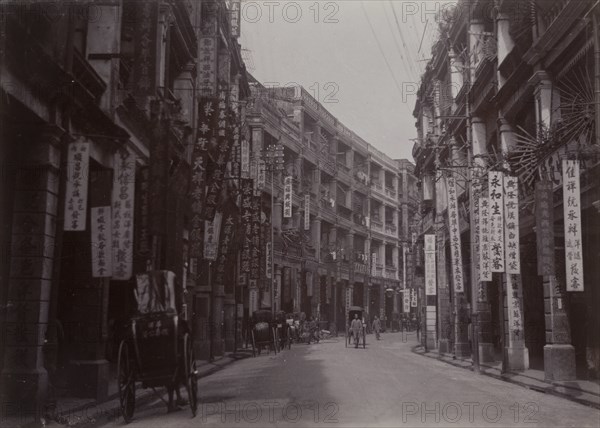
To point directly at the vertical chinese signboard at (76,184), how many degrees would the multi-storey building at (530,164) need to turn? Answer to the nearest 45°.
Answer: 0° — it already faces it

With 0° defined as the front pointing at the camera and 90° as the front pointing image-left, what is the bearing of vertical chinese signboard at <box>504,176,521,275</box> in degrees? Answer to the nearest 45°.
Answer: approximately 0°

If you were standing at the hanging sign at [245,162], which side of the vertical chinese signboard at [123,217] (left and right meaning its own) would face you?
back

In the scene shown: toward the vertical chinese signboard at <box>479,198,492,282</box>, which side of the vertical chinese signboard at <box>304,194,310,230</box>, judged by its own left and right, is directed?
front

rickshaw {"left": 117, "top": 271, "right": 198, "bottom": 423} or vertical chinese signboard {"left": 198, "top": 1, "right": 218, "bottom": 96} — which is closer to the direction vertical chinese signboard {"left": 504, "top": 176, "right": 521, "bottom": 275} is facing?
the rickshaw

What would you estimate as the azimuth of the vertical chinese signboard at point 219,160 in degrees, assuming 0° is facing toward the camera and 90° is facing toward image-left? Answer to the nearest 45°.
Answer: approximately 0°

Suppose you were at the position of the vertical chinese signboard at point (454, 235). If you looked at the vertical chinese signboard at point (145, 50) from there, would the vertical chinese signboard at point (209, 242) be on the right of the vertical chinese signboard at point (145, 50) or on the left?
right

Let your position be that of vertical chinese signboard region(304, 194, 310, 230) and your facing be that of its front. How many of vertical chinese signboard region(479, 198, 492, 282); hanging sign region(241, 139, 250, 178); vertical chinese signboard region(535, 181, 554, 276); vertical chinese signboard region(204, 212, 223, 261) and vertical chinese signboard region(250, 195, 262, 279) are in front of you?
5

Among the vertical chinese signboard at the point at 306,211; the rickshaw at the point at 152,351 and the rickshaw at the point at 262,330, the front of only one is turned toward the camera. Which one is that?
the vertical chinese signboard

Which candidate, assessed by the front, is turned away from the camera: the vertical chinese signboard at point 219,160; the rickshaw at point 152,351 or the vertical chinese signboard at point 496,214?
the rickshaw

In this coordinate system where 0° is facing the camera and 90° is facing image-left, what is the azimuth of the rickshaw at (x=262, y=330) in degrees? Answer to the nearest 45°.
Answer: approximately 180°

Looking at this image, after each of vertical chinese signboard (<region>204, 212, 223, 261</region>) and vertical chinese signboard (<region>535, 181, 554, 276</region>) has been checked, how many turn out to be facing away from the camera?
0
